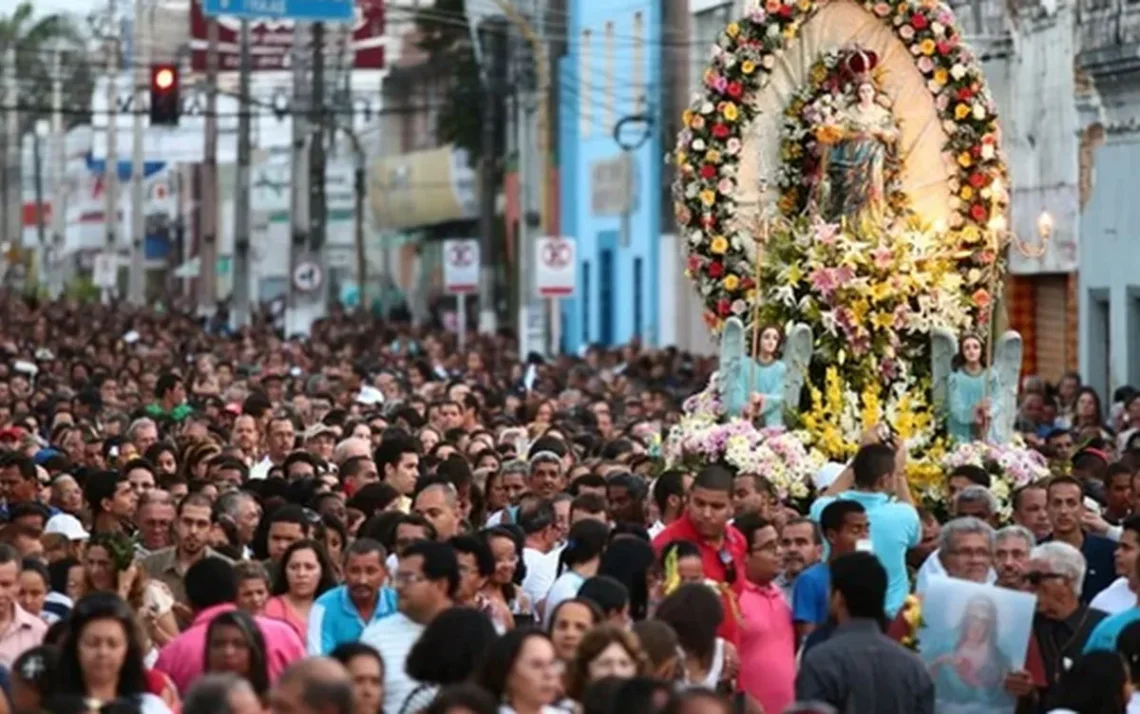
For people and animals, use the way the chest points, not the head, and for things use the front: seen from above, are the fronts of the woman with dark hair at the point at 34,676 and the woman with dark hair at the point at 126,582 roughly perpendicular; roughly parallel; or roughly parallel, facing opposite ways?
roughly parallel

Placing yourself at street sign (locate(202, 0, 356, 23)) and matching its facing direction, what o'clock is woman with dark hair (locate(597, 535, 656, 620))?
The woman with dark hair is roughly at 12 o'clock from the street sign.

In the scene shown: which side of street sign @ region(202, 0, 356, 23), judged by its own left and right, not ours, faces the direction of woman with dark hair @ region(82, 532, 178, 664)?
front

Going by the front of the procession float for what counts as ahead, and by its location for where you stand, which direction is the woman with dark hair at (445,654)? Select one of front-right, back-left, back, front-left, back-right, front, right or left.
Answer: front

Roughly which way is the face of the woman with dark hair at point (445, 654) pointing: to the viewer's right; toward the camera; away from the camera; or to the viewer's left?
away from the camera

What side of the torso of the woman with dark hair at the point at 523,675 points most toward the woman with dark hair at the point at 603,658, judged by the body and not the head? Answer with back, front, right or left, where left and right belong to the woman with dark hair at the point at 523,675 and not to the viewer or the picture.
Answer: left

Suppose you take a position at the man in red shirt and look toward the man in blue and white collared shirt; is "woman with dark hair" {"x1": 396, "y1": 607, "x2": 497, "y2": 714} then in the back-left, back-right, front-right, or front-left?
front-left

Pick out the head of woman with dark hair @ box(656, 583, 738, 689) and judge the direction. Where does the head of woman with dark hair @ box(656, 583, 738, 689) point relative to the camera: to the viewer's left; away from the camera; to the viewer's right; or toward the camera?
away from the camera

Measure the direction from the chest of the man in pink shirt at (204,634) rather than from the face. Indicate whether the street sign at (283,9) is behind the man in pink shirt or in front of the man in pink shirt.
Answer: in front

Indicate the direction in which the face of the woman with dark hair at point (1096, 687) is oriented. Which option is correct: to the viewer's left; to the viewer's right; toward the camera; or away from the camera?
away from the camera

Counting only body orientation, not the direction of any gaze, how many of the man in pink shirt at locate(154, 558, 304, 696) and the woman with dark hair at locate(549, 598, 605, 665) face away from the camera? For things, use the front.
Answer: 1

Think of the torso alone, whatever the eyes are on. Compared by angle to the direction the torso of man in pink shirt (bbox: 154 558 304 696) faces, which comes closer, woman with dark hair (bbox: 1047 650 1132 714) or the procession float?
the procession float

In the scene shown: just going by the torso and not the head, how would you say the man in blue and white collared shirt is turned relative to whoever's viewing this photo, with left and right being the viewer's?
facing the viewer

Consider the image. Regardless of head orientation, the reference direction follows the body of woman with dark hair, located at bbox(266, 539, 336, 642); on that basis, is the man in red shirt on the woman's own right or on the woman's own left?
on the woman's own left

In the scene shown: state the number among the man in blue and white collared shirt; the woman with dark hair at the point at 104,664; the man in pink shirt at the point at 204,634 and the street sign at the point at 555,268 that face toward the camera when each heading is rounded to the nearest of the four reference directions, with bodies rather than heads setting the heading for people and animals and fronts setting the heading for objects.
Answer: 3

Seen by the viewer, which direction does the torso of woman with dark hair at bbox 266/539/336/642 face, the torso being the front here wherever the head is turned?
toward the camera

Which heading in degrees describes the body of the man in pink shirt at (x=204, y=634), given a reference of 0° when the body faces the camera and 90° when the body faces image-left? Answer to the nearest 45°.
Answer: approximately 180°
